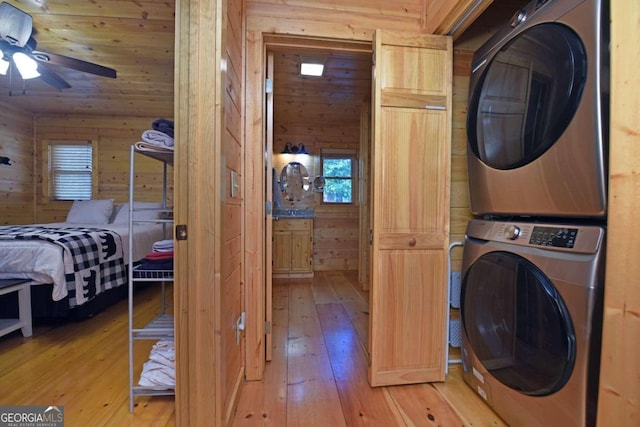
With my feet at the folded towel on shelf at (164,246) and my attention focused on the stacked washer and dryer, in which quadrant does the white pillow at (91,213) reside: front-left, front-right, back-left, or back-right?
back-left

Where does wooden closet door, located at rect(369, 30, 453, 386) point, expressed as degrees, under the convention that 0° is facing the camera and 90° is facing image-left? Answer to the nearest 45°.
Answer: approximately 0°

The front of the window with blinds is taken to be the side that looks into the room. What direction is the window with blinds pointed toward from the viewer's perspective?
toward the camera

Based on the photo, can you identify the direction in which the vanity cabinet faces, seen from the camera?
facing the viewer

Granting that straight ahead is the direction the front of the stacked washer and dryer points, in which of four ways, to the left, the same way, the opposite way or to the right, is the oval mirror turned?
to the left

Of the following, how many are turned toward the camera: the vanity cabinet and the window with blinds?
2

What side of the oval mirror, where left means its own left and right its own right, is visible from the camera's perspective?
front

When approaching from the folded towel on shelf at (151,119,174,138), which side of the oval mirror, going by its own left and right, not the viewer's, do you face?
front
